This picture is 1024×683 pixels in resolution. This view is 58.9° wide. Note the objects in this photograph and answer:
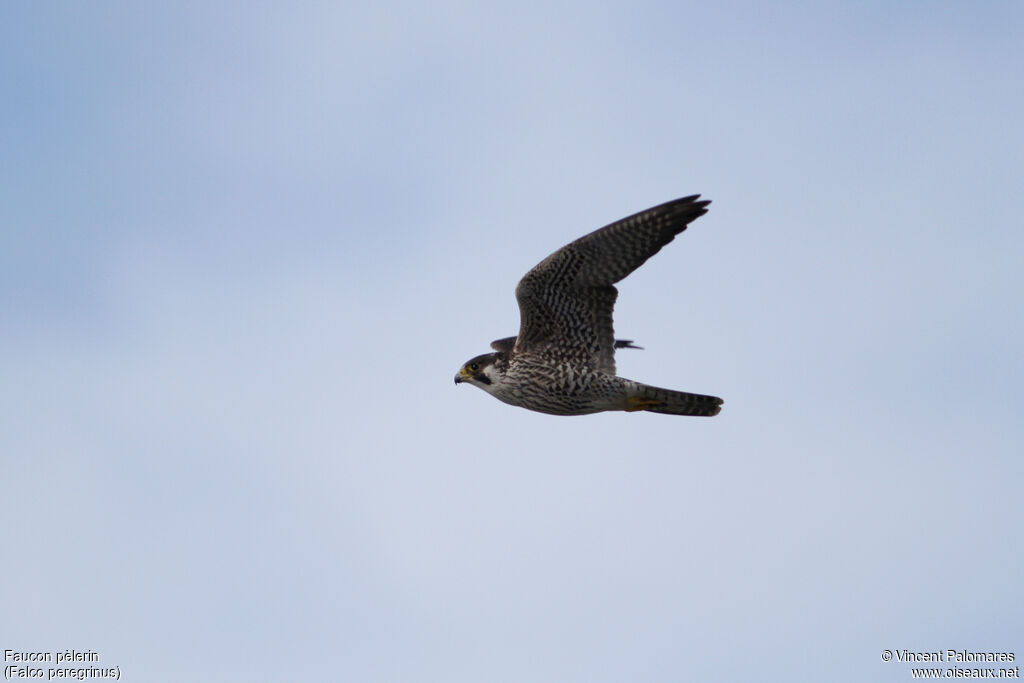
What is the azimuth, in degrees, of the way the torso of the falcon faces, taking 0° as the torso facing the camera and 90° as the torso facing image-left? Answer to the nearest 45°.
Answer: approximately 90°
